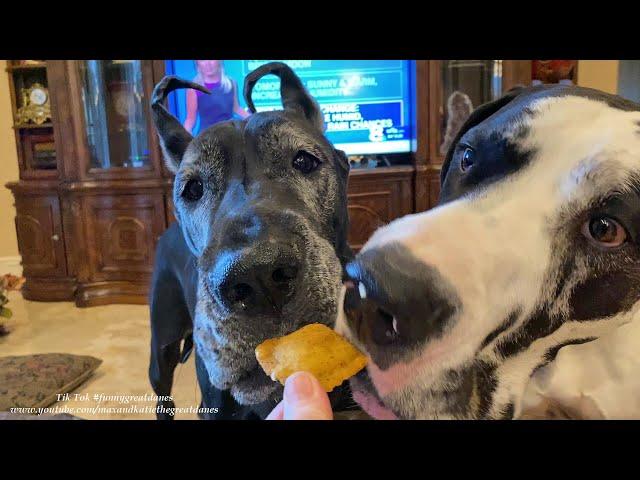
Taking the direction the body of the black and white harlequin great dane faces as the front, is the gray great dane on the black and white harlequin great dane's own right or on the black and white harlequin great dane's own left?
on the black and white harlequin great dane's own right

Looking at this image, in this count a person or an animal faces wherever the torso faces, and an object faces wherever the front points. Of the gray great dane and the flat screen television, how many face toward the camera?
2

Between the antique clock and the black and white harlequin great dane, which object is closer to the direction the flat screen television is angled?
the black and white harlequin great dane

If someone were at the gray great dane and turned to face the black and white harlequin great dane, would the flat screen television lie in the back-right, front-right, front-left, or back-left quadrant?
back-left

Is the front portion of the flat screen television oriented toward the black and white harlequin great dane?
yes

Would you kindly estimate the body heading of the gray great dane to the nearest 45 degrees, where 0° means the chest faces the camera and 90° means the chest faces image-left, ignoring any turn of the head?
approximately 0°

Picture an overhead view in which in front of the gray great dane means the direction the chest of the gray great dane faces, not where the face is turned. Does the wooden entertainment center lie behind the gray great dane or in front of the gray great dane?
behind

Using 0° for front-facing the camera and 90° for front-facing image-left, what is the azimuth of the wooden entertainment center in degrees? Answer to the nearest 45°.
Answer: approximately 0°

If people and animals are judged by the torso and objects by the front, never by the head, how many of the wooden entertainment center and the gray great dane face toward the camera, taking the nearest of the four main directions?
2
